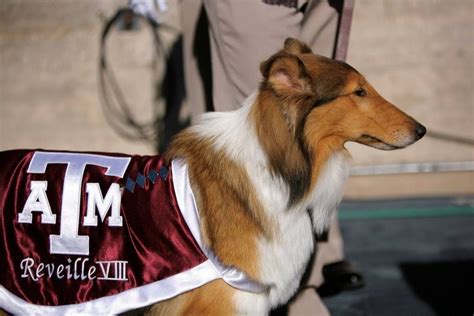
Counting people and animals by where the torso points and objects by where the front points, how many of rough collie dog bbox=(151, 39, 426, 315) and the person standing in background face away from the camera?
0

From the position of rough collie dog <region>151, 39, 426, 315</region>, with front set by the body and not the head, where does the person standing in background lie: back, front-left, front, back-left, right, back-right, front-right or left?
left

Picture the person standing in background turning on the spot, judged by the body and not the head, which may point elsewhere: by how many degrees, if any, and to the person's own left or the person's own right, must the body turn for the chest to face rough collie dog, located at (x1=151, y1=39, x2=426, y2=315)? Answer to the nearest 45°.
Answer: approximately 45° to the person's own right

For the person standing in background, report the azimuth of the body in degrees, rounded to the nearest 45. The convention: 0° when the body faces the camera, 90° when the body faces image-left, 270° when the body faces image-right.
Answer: approximately 315°

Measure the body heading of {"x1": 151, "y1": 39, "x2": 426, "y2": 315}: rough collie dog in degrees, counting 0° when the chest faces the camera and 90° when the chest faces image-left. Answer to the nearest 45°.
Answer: approximately 270°
